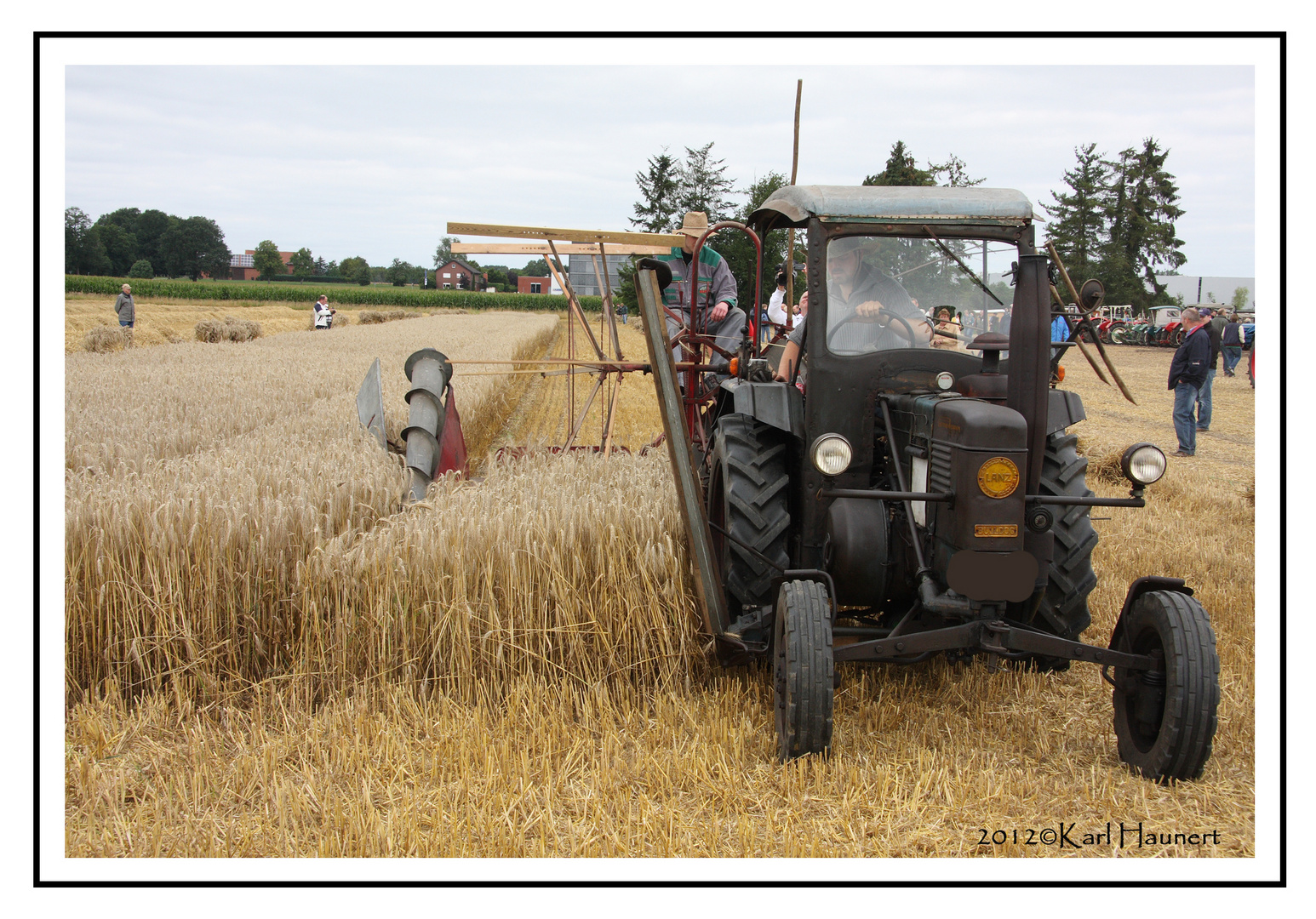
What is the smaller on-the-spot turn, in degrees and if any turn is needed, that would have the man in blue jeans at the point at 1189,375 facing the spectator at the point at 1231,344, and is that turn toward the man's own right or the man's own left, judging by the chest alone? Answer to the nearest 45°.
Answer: approximately 90° to the man's own right

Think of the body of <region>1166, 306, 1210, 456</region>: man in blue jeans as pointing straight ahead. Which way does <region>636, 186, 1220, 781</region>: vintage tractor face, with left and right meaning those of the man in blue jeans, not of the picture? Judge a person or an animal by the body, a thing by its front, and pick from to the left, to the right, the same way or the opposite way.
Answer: to the left

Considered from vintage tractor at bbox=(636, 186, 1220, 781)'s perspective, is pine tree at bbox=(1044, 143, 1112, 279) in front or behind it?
behind

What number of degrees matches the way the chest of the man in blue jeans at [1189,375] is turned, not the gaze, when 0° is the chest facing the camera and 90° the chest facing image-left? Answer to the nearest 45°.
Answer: approximately 90°

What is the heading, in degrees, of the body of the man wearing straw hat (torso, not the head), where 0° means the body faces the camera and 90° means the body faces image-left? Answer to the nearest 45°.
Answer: approximately 0°

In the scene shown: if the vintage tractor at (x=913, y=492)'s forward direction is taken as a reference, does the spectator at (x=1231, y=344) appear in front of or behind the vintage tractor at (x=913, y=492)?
behind
